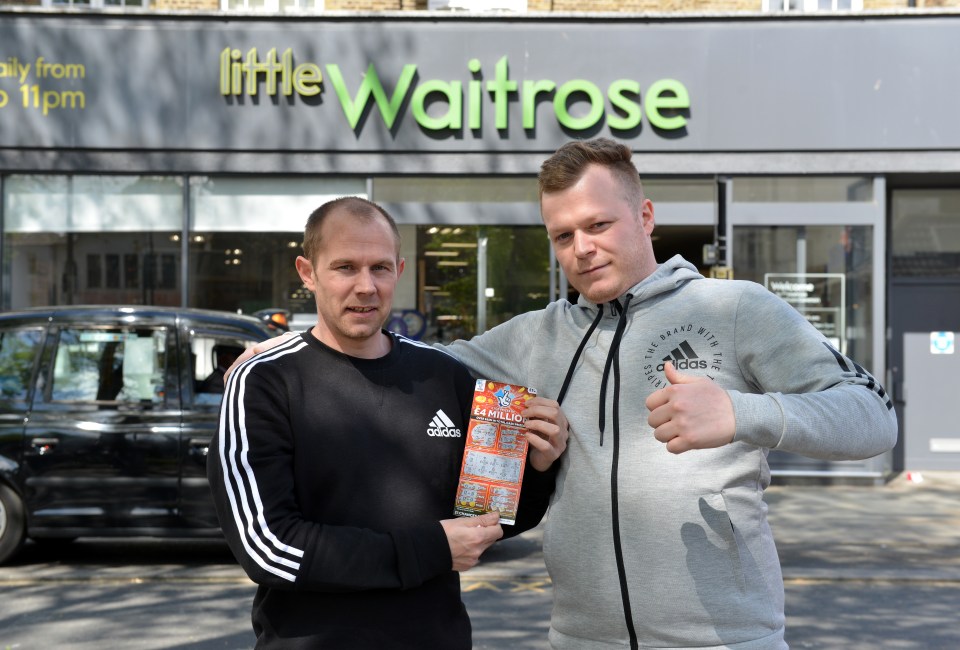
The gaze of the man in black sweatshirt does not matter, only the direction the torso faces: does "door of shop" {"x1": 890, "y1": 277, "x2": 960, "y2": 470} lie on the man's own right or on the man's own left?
on the man's own left

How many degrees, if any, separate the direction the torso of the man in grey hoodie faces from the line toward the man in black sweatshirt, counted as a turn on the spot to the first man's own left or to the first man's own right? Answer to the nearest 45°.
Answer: approximately 45° to the first man's own right

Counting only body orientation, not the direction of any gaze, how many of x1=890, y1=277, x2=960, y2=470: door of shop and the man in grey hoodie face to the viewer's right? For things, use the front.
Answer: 0

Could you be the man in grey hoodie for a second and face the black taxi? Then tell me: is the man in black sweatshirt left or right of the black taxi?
left

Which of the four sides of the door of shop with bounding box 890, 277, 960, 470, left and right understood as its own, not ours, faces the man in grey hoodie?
front

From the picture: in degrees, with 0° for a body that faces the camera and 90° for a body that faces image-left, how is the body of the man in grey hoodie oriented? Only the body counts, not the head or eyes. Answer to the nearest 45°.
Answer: approximately 45°

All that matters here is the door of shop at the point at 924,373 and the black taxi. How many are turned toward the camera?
1

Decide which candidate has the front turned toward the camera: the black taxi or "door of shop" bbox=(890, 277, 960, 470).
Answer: the door of shop

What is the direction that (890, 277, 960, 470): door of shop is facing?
toward the camera

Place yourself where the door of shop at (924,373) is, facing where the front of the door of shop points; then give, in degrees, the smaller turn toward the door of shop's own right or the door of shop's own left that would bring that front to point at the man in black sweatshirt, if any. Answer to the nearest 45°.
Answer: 0° — it already faces them

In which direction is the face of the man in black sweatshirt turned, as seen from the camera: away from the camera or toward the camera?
toward the camera

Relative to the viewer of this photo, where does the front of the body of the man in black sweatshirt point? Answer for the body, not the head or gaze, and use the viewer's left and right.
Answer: facing the viewer and to the right of the viewer

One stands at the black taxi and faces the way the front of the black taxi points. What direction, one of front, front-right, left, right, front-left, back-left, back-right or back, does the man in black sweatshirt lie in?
right

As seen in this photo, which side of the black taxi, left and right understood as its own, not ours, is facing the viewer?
right
